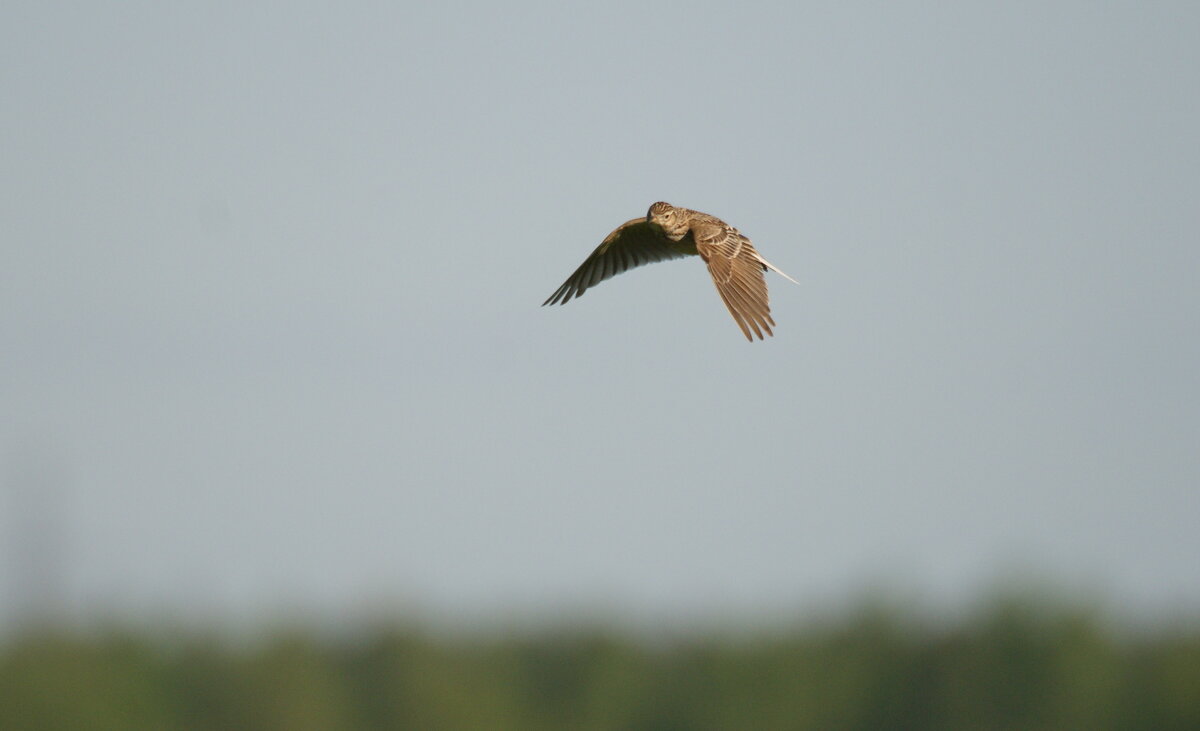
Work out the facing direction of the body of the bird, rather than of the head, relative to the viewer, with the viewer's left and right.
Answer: facing the viewer and to the left of the viewer
